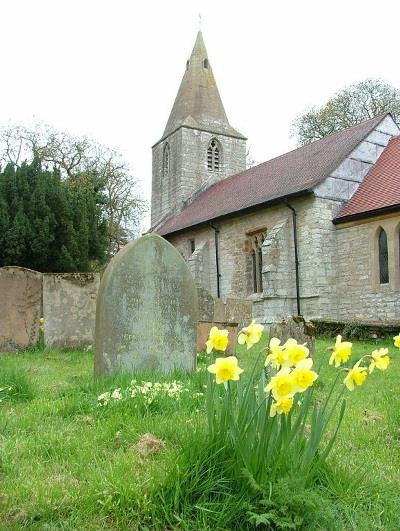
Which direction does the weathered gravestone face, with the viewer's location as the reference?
facing the viewer

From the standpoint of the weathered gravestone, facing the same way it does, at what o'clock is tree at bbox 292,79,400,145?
The tree is roughly at 7 o'clock from the weathered gravestone.

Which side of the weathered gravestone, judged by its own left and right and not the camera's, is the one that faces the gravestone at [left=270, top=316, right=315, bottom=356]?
left

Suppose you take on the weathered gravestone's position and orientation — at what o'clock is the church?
The church is roughly at 7 o'clock from the weathered gravestone.

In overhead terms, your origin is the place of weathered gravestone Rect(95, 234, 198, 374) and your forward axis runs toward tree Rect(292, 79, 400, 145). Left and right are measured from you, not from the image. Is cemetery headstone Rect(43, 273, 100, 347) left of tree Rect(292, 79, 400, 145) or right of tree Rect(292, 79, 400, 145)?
left

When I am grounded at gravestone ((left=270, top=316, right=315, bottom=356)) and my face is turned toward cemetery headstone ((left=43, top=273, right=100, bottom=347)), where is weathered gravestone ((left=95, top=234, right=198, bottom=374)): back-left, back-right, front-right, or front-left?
front-left

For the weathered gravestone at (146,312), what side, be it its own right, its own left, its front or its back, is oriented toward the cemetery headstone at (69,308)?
back
